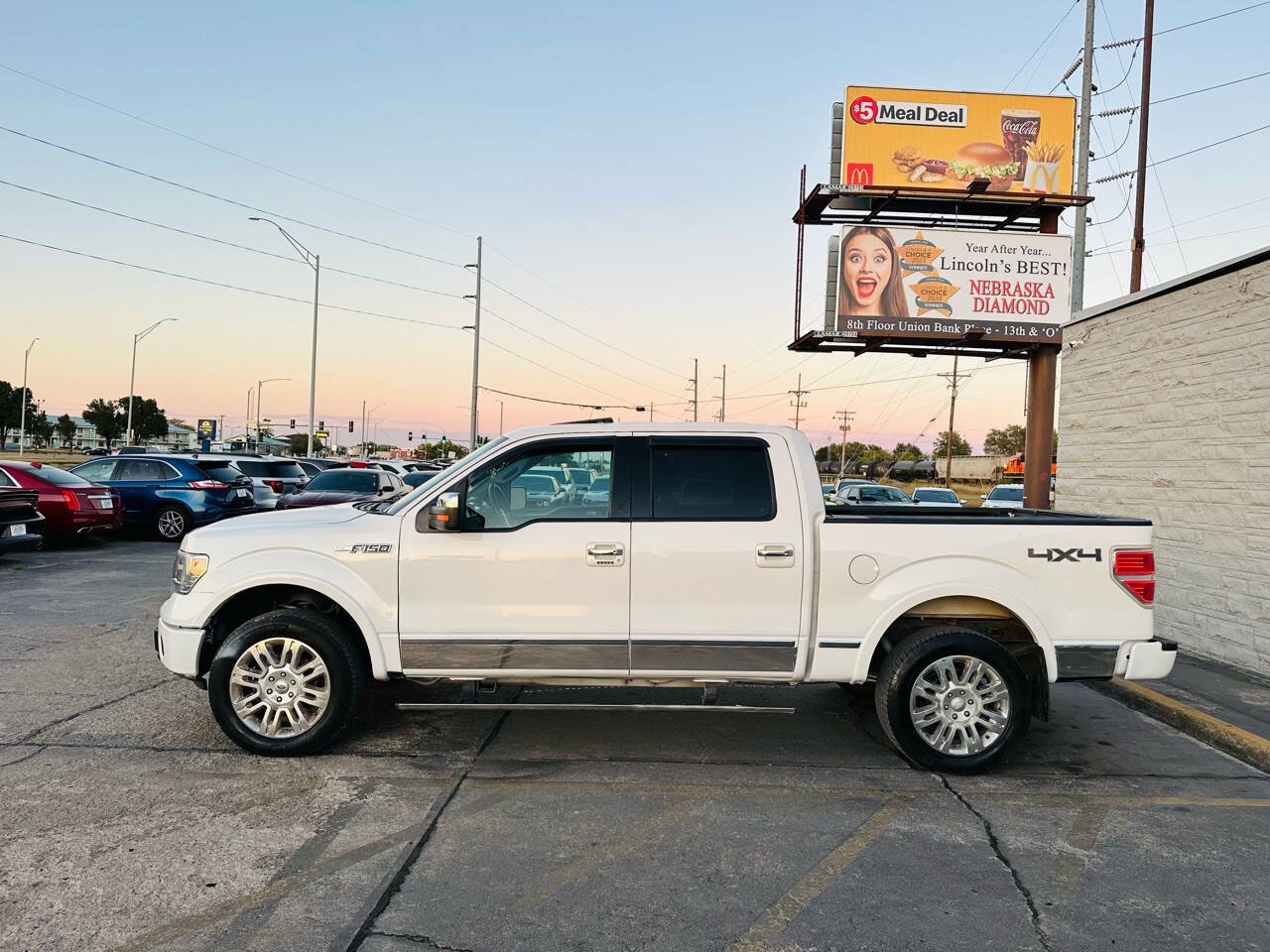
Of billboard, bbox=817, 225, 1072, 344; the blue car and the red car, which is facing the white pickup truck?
the billboard

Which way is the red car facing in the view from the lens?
facing away from the viewer and to the left of the viewer

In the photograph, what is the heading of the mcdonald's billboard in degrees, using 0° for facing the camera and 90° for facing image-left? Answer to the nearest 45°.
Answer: approximately 0°

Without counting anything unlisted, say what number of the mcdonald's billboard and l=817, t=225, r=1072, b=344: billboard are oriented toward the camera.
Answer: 2

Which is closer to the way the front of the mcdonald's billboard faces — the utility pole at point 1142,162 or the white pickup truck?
the white pickup truck

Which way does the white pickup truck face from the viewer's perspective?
to the viewer's left

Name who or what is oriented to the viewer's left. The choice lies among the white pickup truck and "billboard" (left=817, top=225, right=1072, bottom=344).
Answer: the white pickup truck

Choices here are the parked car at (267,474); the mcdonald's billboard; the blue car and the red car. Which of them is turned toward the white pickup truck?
the mcdonald's billboard
